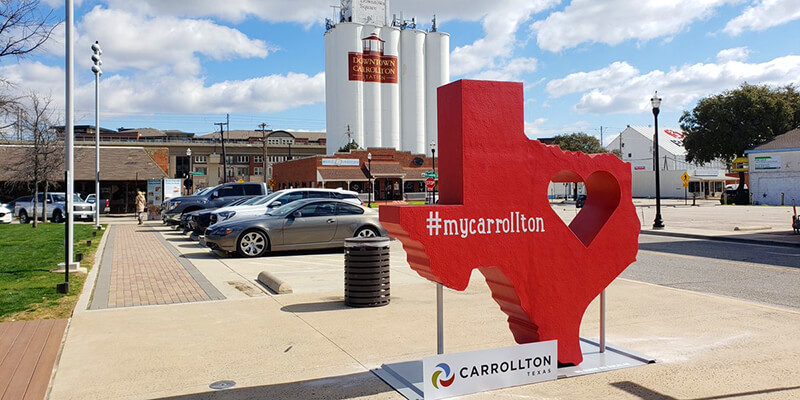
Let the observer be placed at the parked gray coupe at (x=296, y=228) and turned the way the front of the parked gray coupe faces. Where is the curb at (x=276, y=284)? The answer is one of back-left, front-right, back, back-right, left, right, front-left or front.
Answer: left

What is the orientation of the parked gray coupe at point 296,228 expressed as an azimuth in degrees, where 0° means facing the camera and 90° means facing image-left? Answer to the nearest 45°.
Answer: approximately 90°

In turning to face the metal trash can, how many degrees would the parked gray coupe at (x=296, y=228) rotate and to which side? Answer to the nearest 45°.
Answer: approximately 90° to its left

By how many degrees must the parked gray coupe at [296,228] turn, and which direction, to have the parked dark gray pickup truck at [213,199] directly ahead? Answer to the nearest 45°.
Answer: approximately 90° to its right

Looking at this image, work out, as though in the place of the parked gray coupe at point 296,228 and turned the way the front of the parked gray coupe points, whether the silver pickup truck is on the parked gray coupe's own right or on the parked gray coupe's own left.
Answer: on the parked gray coupe's own right

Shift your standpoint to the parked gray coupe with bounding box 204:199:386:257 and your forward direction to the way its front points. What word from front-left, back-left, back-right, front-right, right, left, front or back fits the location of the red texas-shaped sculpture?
left
